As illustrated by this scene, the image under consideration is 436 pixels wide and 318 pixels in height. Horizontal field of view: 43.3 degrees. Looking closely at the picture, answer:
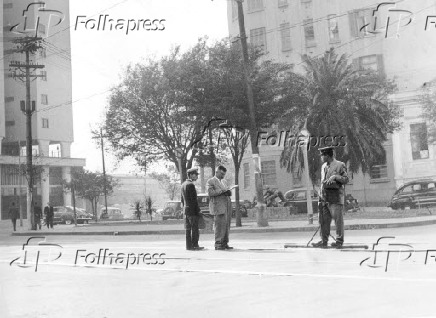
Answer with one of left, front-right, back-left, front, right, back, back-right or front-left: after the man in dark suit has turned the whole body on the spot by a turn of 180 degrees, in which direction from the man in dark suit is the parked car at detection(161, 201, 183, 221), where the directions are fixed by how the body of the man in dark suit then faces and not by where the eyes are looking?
right

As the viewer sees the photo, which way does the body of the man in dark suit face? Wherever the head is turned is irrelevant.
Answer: to the viewer's right

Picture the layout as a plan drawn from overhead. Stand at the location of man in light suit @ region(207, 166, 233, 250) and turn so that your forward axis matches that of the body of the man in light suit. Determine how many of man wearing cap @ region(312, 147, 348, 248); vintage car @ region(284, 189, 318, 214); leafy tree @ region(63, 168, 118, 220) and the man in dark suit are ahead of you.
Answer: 1

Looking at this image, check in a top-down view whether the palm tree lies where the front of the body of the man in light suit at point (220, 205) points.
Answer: no
